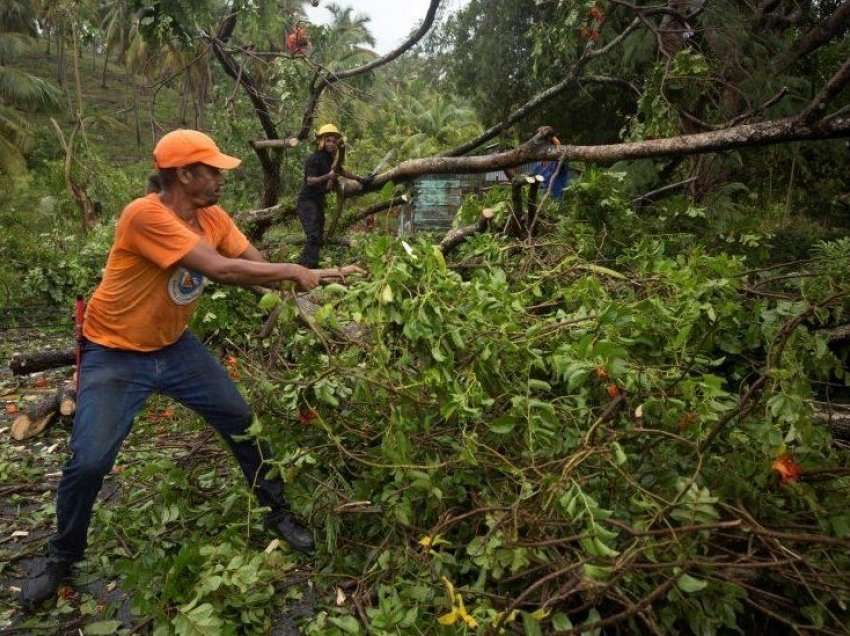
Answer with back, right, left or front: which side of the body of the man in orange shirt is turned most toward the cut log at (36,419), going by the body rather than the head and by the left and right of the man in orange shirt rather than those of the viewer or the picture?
back

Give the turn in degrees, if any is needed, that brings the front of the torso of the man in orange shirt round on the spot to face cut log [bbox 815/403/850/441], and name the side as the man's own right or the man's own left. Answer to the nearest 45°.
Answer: approximately 45° to the man's own left

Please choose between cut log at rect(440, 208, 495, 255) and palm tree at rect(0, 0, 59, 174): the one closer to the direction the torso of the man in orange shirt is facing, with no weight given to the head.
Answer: the cut log

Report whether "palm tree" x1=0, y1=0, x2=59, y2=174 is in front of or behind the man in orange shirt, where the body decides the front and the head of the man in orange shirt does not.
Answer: behind

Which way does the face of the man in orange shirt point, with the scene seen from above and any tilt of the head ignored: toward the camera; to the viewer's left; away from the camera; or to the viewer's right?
to the viewer's right

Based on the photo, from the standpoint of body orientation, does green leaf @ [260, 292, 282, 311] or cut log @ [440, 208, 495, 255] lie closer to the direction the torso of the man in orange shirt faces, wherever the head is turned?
the green leaf

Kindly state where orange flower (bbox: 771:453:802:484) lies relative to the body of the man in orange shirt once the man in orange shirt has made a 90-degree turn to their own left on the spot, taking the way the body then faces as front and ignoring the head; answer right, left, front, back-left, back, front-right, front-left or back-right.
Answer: right

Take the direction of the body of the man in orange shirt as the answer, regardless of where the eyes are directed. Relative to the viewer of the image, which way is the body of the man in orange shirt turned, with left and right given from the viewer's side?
facing the viewer and to the right of the viewer

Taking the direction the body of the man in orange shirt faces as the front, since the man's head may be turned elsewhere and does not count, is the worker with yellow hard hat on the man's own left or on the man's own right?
on the man's own left

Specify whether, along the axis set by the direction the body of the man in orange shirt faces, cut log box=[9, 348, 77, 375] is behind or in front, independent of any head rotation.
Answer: behind

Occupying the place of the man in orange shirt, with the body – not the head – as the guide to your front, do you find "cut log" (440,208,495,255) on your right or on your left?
on your left
